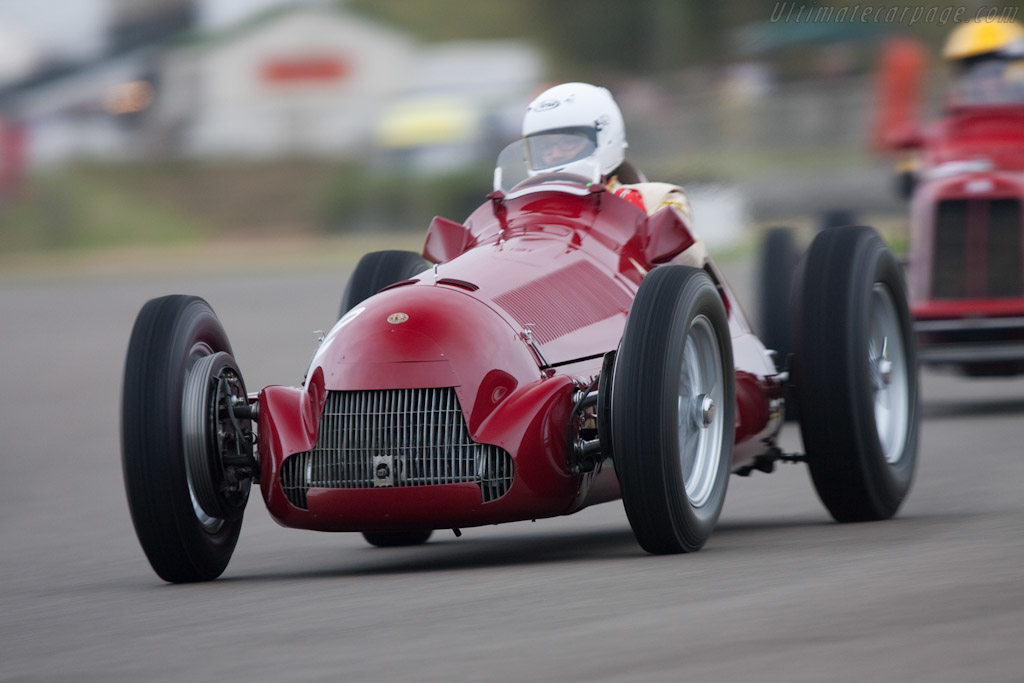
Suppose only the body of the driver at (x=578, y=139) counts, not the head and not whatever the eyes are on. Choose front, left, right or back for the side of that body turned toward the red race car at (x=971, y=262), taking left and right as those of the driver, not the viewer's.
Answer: back

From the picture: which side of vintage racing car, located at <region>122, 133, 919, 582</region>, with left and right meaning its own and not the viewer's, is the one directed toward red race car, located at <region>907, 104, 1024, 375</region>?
back

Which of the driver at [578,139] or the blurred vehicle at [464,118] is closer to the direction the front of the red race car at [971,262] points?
the driver

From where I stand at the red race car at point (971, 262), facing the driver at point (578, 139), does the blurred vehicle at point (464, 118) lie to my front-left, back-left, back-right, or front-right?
back-right

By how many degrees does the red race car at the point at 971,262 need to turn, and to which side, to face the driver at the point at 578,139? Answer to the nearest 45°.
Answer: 0° — it already faces them

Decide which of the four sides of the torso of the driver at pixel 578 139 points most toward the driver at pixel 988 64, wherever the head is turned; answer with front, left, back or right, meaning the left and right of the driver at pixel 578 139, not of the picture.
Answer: back
